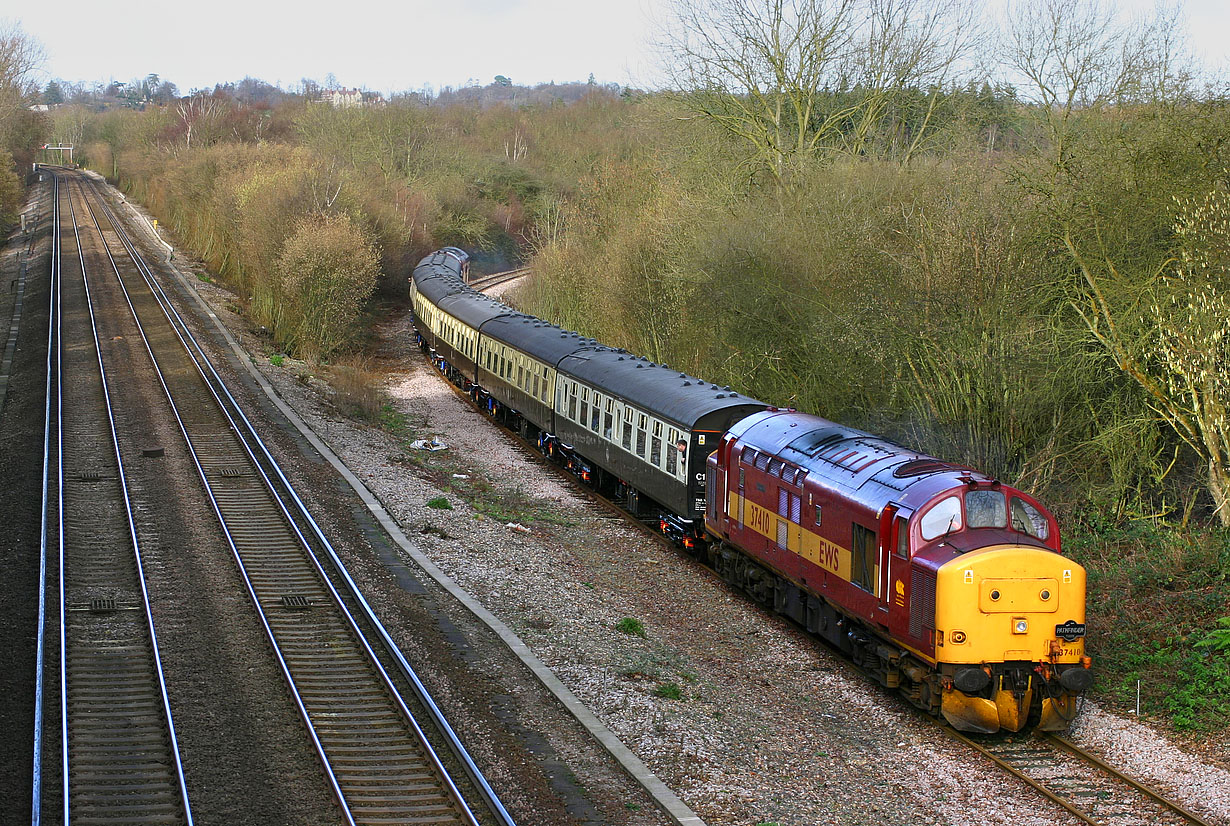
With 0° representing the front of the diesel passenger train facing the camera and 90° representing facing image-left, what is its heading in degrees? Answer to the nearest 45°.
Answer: approximately 315°

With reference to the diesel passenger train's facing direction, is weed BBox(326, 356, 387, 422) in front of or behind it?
behind

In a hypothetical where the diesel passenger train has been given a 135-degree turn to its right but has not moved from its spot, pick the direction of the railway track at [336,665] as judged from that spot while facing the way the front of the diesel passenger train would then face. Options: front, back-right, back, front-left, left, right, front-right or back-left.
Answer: front

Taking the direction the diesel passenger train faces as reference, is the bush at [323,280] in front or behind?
behind

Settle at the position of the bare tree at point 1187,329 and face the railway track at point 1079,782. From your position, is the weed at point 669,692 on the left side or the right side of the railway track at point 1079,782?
right
